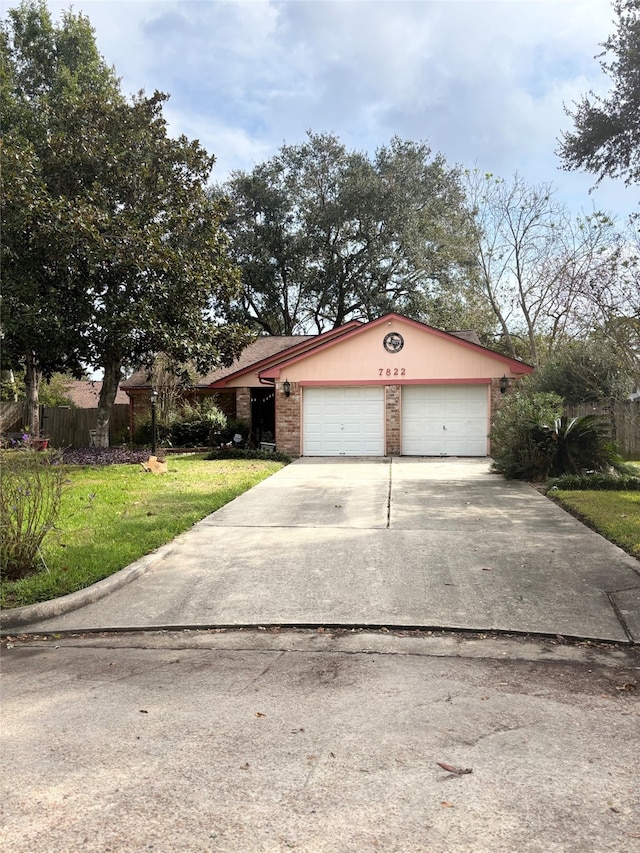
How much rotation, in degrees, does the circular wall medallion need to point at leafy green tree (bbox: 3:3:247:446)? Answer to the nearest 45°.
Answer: approximately 45° to its right

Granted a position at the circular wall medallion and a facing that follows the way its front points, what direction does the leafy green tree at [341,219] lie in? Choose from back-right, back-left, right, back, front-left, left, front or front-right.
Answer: back

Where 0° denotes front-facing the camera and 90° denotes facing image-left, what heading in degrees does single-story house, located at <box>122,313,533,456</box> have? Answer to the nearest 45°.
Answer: approximately 0°

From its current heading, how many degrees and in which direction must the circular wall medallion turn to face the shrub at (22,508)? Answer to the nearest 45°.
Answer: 0° — it already faces it

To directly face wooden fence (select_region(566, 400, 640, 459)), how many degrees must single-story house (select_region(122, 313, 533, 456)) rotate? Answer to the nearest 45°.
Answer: approximately 45° to its left

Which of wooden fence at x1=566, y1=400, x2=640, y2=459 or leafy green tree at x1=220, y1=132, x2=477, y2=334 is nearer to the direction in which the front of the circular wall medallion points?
the wooden fence
